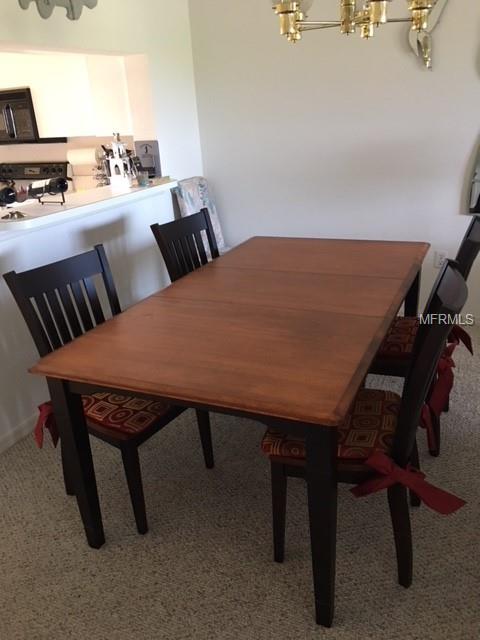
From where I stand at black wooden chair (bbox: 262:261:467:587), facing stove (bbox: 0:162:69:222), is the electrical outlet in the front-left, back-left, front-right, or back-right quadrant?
front-right

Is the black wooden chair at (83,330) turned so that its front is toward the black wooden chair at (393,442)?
yes

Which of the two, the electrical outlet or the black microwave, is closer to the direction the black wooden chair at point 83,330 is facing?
the electrical outlet

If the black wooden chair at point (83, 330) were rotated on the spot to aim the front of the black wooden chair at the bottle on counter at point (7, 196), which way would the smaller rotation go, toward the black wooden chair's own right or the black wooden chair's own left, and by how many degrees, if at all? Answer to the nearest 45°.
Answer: approximately 135° to the black wooden chair's own left

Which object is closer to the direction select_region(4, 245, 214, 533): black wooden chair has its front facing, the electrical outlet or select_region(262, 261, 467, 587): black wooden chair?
the black wooden chair

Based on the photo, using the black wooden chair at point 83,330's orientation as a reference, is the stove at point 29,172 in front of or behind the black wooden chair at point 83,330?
behind

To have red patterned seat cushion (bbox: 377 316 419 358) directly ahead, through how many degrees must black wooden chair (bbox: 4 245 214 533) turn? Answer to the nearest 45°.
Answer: approximately 45° to its left

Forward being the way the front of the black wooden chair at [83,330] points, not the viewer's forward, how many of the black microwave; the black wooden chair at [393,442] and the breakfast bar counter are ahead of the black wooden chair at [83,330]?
1

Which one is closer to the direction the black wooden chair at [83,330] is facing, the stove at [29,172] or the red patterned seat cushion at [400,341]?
the red patterned seat cushion

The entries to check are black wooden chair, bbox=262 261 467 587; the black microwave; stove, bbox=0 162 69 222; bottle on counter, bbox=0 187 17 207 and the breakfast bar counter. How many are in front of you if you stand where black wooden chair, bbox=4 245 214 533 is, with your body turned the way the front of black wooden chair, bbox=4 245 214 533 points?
1

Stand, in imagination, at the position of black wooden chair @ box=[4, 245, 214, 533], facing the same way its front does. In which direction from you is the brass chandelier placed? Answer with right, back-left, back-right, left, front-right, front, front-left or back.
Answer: front-left

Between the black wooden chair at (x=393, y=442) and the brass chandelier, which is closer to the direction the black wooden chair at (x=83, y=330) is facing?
the black wooden chair

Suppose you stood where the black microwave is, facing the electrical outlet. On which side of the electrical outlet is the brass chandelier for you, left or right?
right

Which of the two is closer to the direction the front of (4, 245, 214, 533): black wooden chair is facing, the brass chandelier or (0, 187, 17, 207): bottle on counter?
the brass chandelier
